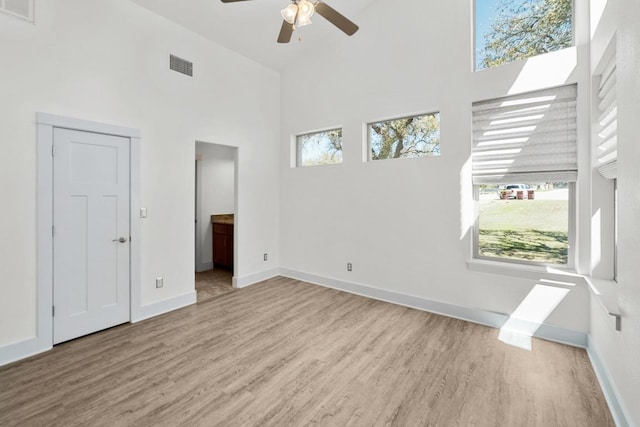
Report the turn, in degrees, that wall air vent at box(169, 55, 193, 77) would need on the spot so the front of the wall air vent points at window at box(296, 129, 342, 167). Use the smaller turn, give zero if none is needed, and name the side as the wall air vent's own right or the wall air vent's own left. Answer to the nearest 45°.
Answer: approximately 45° to the wall air vent's own left

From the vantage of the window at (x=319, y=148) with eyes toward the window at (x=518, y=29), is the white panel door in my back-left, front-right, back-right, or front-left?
back-right

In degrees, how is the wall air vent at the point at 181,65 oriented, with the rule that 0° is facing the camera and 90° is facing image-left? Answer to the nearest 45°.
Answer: approximately 315°

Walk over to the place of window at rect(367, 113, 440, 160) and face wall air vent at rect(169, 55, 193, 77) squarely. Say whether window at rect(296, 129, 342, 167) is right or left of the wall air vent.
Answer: right

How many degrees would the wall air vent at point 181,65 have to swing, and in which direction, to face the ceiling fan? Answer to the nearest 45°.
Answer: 0° — it already faces it

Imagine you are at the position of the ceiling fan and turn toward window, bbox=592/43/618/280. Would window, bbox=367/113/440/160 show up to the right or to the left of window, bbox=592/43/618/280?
left

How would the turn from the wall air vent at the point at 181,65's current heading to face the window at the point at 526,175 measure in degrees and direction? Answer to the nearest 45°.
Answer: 0° — it already faces it

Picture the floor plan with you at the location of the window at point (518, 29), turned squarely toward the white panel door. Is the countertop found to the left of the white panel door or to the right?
right
